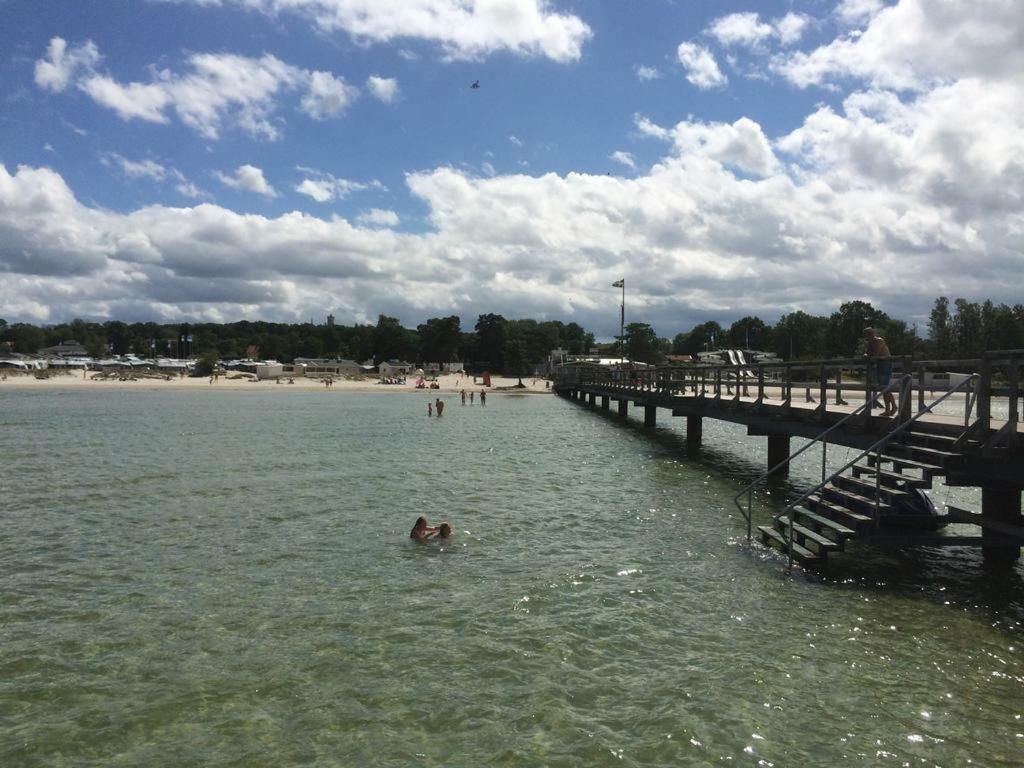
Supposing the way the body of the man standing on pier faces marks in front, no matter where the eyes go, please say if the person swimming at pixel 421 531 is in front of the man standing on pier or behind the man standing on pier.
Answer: in front

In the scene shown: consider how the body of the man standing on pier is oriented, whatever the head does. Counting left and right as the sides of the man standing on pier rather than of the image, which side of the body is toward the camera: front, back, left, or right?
left
